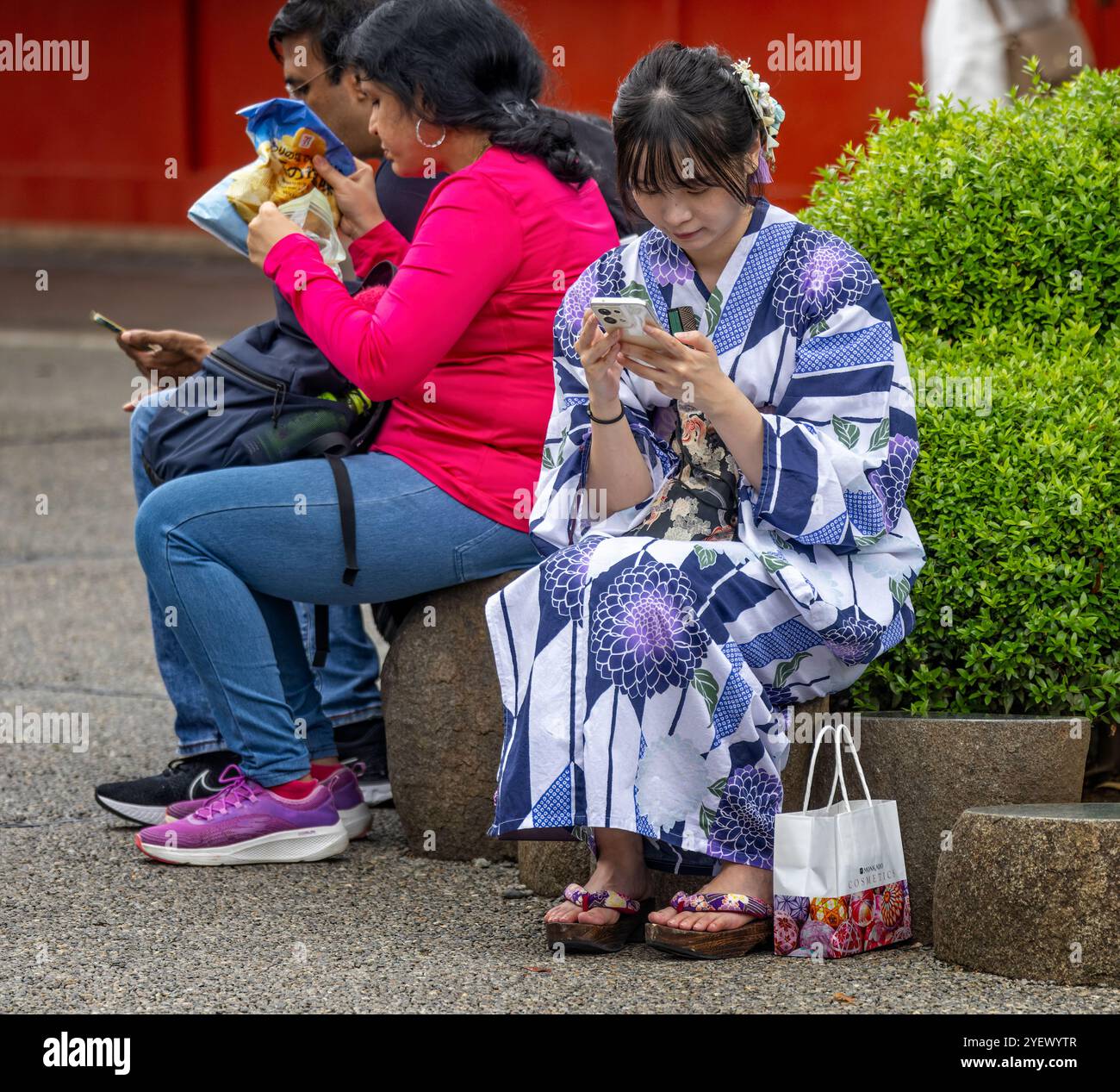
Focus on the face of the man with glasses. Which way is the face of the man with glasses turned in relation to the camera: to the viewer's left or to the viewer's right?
to the viewer's left

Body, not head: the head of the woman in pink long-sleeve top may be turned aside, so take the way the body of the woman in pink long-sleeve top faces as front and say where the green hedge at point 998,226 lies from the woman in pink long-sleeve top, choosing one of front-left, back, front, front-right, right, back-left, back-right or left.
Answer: back

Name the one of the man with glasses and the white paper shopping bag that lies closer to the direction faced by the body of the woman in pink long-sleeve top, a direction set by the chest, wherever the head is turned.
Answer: the man with glasses

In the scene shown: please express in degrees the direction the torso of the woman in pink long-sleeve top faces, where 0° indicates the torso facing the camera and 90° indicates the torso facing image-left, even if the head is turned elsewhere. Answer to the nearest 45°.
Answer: approximately 90°

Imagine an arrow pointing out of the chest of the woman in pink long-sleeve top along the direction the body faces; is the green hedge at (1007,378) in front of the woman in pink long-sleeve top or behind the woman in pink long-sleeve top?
behind

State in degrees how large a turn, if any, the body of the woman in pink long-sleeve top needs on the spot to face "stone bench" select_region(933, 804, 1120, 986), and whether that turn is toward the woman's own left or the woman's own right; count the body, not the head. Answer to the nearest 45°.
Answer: approximately 135° to the woman's own left

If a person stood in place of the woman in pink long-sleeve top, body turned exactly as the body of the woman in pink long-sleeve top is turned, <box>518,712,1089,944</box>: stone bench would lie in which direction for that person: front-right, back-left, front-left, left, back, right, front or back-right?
back-left
